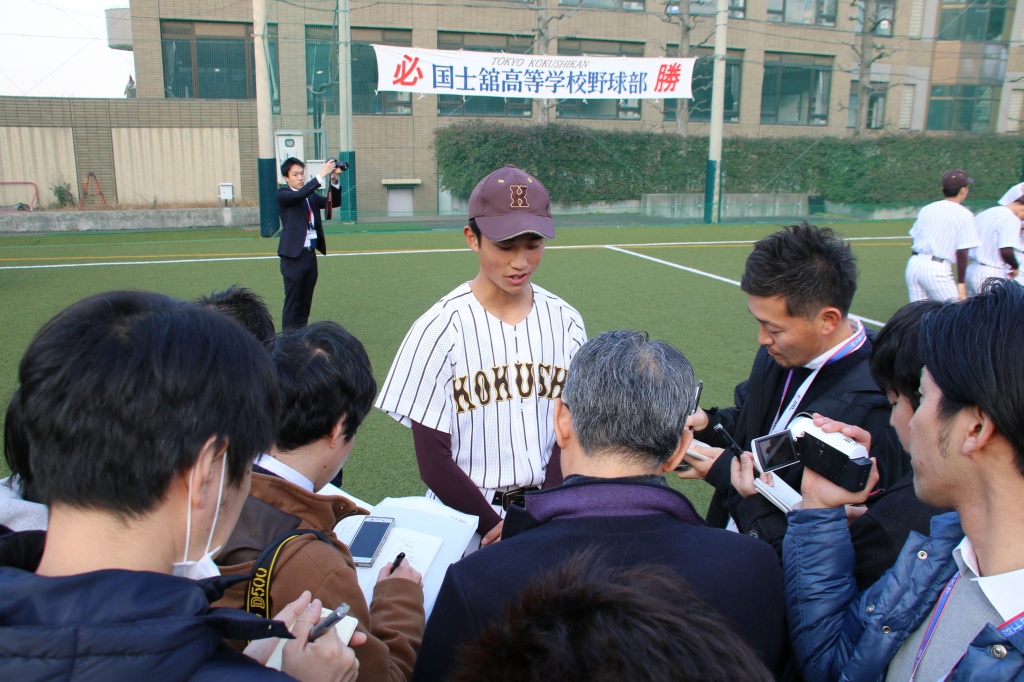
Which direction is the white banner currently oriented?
toward the camera

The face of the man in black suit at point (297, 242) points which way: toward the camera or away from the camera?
toward the camera

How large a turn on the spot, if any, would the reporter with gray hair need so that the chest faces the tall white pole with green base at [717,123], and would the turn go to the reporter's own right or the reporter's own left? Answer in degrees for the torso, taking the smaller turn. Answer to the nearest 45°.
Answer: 0° — they already face it

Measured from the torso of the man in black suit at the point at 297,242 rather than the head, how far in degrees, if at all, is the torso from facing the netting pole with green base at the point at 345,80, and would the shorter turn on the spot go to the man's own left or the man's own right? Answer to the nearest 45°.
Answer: approximately 135° to the man's own left

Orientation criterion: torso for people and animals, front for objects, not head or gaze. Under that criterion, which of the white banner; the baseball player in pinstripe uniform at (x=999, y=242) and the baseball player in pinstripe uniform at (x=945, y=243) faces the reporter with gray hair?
the white banner

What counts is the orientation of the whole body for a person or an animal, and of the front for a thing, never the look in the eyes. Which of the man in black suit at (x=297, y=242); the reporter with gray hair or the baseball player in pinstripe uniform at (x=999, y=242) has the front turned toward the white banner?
the reporter with gray hair

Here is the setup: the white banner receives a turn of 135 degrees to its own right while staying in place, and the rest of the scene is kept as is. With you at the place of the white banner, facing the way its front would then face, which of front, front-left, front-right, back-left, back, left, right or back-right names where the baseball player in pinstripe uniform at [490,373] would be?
back-left

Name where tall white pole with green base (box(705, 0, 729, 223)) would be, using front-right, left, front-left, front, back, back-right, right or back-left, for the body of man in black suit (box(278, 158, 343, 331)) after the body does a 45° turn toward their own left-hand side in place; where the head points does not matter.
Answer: front-left

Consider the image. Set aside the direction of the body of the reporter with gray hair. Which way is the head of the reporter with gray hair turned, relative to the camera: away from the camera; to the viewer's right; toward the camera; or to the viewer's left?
away from the camera

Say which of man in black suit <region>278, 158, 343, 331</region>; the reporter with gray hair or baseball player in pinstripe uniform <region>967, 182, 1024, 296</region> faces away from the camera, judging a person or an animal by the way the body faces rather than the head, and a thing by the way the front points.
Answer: the reporter with gray hair

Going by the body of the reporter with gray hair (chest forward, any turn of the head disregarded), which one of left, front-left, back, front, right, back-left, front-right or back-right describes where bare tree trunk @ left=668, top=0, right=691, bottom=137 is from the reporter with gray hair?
front

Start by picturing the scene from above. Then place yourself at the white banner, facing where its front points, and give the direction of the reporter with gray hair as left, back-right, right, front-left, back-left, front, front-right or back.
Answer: front

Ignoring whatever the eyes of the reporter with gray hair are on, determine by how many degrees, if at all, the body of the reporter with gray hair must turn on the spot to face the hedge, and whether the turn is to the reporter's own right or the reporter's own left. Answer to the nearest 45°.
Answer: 0° — they already face it

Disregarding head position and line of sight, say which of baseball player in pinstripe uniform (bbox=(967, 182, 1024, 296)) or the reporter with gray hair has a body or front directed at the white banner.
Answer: the reporter with gray hair

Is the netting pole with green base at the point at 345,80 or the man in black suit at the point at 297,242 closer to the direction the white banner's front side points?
the man in black suit

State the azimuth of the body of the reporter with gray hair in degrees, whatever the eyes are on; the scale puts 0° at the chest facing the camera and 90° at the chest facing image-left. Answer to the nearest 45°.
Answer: approximately 180°
